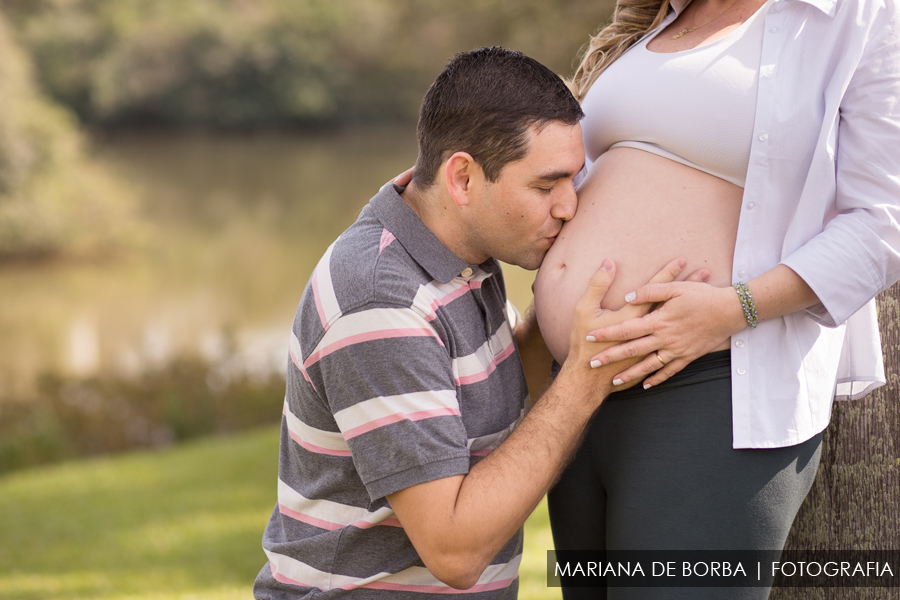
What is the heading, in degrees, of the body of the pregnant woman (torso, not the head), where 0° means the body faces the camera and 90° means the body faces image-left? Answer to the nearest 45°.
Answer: approximately 45°

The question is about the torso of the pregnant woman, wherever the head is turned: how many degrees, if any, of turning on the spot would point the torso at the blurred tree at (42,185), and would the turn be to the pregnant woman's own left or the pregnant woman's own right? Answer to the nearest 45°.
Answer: approximately 90° to the pregnant woman's own right
